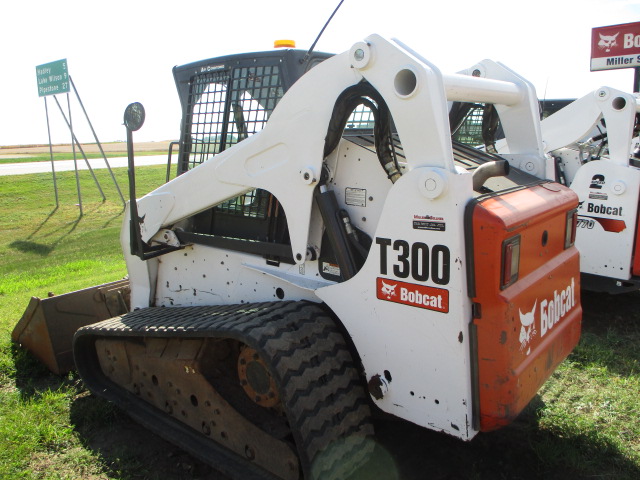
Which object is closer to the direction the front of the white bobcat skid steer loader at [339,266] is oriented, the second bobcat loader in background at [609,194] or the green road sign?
the green road sign

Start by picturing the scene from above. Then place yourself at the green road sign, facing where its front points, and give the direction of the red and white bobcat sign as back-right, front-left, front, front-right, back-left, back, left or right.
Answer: back-left

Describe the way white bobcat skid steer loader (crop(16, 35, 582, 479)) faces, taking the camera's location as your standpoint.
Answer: facing away from the viewer and to the left of the viewer

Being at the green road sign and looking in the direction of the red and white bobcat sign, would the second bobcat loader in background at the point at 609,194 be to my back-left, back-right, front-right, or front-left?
front-right

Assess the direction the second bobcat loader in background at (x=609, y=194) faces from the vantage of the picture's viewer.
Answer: facing away from the viewer and to the left of the viewer

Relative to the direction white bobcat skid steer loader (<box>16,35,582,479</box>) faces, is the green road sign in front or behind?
in front

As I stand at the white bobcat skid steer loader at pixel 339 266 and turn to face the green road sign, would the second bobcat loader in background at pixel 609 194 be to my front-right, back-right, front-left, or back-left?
front-right

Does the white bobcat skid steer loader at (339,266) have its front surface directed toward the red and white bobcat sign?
no

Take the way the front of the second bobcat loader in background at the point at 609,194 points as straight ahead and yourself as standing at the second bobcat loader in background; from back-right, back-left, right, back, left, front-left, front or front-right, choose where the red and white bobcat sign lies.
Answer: front-right

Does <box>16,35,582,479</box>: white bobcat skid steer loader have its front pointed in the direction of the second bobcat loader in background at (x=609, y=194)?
no

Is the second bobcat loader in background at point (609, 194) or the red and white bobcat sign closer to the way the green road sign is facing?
the second bobcat loader in background

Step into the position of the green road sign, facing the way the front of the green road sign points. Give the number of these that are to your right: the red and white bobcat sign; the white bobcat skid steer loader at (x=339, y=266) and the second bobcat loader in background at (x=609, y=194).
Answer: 0

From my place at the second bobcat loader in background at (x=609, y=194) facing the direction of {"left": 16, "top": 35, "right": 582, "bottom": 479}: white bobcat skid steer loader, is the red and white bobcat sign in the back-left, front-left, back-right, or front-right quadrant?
back-right

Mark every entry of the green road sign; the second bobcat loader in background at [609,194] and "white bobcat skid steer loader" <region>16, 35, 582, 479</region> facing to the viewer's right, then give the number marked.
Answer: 0

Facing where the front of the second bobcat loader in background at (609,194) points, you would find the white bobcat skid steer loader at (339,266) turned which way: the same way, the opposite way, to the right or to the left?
the same way

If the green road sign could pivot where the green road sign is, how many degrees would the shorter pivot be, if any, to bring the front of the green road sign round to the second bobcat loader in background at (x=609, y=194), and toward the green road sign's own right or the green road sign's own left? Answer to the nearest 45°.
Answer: approximately 90° to the green road sign's own left

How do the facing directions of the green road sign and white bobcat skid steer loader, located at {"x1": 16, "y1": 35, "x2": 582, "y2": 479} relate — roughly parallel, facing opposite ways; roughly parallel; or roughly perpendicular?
roughly perpendicular

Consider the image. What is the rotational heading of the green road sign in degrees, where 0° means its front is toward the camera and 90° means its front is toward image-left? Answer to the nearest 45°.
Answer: approximately 45°

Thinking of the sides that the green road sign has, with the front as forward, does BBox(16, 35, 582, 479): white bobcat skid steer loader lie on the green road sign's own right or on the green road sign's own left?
on the green road sign's own left
